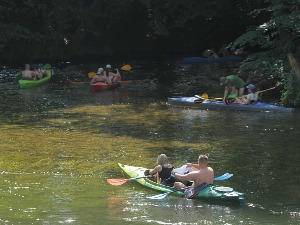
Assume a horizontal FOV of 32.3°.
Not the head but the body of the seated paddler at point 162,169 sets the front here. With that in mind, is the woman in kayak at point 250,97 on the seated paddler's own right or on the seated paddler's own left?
on the seated paddler's own right

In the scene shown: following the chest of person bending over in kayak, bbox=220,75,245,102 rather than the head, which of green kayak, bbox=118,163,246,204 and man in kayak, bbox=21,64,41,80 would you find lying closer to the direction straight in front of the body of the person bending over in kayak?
the man in kayak

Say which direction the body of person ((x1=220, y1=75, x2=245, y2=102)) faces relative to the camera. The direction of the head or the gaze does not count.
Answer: to the viewer's left

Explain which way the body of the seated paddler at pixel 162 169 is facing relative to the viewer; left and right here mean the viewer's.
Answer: facing away from the viewer and to the left of the viewer

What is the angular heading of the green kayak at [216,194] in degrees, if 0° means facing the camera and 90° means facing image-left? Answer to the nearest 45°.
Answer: approximately 135°

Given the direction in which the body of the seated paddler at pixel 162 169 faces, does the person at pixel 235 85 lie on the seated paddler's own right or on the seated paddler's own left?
on the seated paddler's own right

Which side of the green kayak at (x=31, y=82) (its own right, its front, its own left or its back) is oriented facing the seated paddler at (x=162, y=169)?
right

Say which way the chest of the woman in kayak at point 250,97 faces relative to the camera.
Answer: to the viewer's left
